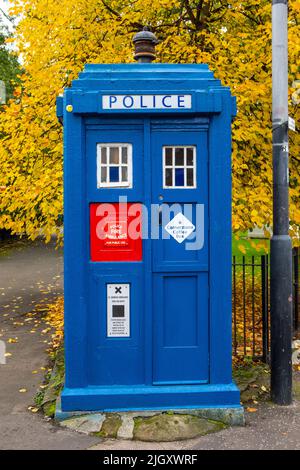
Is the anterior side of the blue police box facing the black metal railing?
no

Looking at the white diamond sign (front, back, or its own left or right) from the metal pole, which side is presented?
left

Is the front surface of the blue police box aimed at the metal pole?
no

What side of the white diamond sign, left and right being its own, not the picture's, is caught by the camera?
front

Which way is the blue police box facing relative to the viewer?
toward the camera

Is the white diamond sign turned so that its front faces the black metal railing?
no
